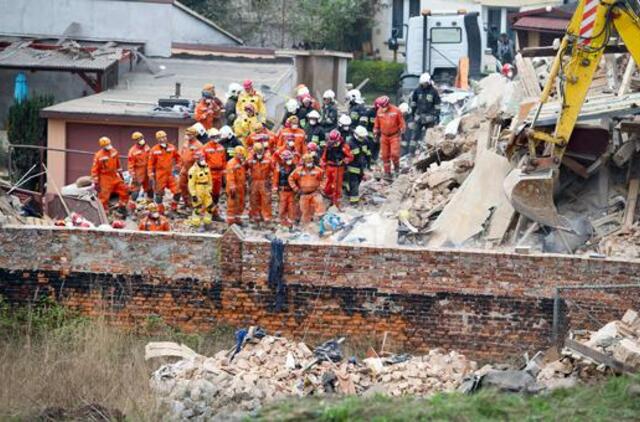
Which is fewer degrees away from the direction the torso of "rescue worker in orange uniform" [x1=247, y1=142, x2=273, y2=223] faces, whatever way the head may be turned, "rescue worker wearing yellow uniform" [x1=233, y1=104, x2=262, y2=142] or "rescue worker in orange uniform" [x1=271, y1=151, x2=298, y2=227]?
the rescue worker in orange uniform

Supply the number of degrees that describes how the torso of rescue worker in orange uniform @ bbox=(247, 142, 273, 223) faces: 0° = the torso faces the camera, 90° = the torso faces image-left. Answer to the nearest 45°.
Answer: approximately 0°

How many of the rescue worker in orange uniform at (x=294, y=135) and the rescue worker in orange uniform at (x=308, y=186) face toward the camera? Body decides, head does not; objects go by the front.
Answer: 2

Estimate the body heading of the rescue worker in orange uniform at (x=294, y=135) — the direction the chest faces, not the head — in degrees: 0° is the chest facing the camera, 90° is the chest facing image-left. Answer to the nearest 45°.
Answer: approximately 0°

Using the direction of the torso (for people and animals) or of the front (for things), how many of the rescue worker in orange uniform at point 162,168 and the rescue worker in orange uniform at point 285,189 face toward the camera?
2

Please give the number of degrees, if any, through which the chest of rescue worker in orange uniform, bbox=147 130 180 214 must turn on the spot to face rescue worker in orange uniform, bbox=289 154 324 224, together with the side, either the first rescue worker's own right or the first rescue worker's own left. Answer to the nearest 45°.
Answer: approximately 45° to the first rescue worker's own left

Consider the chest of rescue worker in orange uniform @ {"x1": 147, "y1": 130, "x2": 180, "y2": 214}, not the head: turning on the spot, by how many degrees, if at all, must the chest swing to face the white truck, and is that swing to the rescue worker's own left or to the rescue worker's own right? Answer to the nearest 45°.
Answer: approximately 135° to the rescue worker's own left

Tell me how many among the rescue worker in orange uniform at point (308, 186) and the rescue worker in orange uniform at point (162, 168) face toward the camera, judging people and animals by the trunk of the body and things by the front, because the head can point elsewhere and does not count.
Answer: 2

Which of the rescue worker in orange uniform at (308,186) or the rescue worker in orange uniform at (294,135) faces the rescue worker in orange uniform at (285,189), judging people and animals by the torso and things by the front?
the rescue worker in orange uniform at (294,135)

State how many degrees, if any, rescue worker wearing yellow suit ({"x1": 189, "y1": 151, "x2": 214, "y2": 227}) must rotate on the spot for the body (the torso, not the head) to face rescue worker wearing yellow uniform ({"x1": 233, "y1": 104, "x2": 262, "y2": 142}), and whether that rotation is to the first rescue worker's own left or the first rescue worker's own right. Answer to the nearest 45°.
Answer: approximately 135° to the first rescue worker's own left

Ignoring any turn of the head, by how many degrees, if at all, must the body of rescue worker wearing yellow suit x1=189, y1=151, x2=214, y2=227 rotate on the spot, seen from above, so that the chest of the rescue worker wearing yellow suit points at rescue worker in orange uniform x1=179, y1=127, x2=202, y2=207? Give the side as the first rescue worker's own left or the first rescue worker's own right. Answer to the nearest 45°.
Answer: approximately 135° to the first rescue worker's own left
